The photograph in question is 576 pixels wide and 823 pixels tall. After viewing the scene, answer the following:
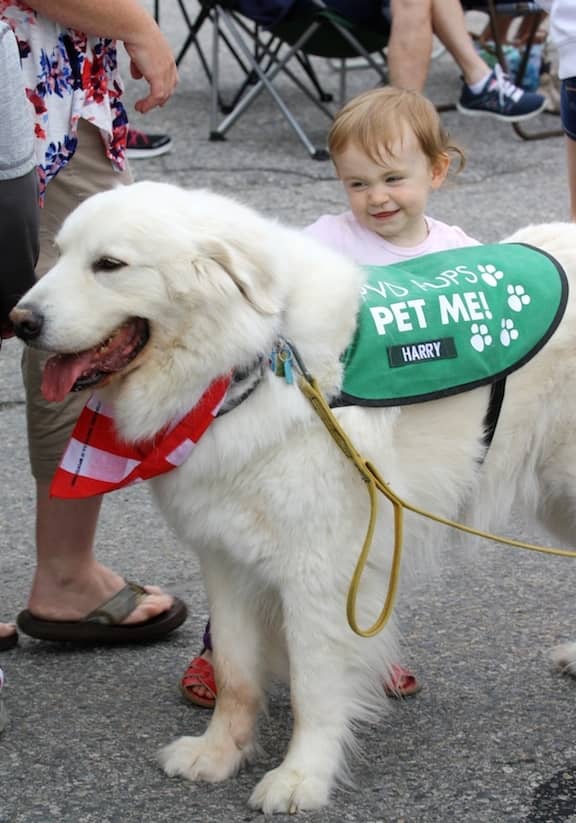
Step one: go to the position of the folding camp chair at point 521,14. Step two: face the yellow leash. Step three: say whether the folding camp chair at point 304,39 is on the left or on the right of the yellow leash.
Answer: right

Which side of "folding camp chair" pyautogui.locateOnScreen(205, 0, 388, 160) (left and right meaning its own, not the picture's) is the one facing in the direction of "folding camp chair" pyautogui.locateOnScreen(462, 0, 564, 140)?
left

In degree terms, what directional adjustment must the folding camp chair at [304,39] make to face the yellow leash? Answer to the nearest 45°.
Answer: approximately 45° to its right

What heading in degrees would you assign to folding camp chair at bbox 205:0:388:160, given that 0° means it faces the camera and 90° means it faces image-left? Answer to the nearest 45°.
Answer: approximately 315°
